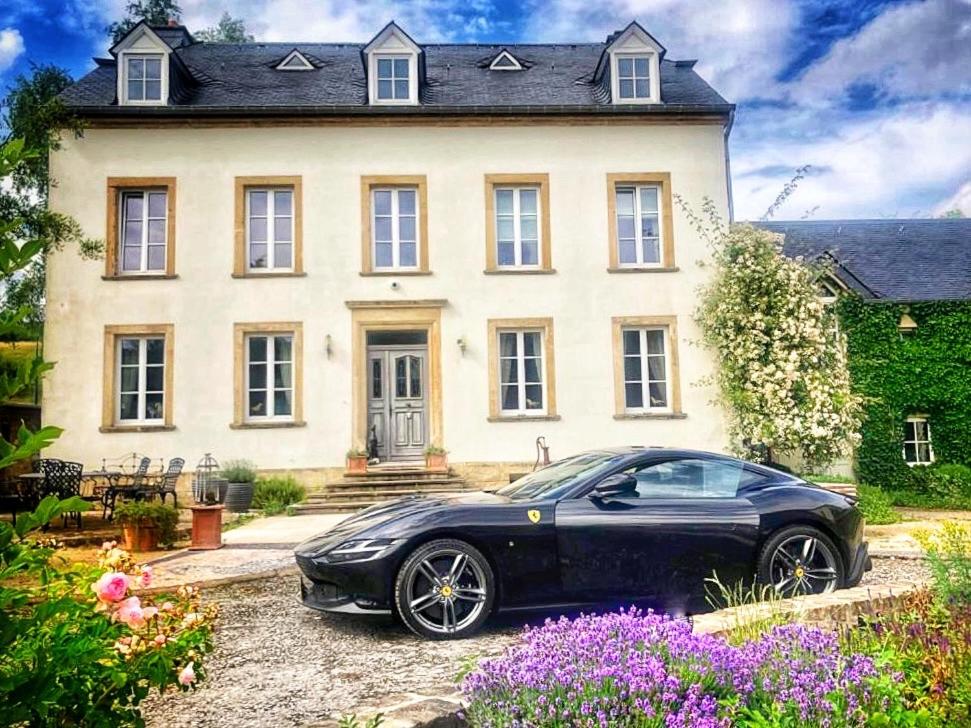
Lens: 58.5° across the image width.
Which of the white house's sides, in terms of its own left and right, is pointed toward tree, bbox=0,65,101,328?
right

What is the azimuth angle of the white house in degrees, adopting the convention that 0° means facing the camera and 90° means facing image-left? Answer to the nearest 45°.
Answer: approximately 0°

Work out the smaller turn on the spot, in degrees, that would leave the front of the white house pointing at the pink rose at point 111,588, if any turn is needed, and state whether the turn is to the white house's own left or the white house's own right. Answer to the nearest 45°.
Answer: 0° — it already faces it

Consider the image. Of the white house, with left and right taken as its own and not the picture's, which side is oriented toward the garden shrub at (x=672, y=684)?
front

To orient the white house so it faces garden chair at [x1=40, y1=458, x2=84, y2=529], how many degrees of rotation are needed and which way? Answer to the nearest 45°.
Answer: approximately 45° to its right

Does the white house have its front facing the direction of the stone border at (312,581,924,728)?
yes

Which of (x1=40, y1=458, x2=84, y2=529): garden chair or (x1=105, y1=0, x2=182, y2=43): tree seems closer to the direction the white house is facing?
the garden chair

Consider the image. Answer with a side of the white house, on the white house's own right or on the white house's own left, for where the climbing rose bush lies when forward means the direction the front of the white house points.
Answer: on the white house's own left

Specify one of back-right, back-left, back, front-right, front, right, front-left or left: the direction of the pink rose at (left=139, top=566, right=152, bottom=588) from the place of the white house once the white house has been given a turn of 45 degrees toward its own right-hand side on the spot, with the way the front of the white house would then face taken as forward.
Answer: front-left

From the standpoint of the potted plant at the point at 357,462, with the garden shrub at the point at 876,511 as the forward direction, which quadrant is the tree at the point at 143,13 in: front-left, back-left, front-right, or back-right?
back-left

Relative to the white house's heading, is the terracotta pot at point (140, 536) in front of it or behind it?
in front
